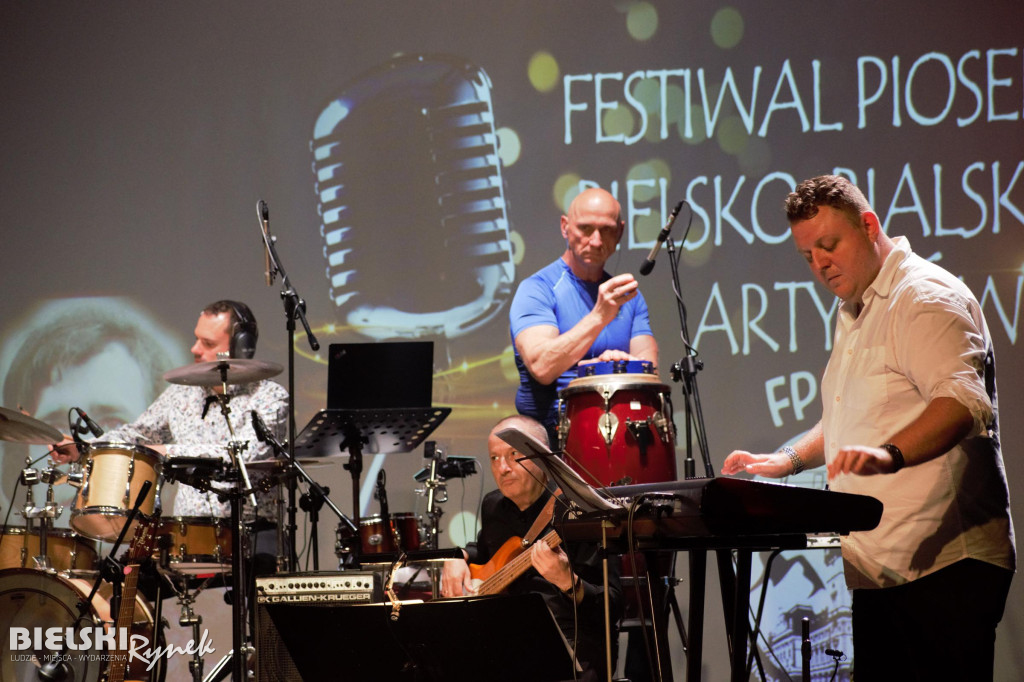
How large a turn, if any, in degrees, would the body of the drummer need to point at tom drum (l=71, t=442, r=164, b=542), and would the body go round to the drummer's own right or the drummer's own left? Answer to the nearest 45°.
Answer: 0° — they already face it

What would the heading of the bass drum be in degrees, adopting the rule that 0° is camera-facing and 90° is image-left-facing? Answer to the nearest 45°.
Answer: approximately 45°

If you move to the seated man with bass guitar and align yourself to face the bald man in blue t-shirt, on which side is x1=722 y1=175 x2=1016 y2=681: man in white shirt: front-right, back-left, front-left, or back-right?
back-right
